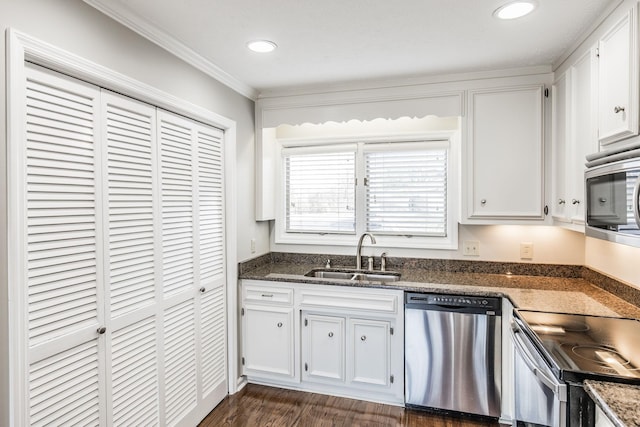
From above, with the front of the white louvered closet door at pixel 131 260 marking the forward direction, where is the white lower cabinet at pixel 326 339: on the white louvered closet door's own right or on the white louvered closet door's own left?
on the white louvered closet door's own left

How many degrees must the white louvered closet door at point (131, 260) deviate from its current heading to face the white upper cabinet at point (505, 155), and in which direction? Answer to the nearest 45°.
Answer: approximately 45° to its left

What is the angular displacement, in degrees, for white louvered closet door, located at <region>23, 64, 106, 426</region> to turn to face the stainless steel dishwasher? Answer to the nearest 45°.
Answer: approximately 45° to its left

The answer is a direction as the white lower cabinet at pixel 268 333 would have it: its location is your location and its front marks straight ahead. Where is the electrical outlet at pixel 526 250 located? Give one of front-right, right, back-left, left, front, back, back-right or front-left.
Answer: back-left

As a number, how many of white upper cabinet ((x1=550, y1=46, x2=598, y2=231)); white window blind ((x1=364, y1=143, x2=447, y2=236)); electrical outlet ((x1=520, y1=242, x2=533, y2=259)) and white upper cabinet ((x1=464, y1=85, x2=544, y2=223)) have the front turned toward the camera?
3

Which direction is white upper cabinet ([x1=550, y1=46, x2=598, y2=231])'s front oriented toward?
to the viewer's left

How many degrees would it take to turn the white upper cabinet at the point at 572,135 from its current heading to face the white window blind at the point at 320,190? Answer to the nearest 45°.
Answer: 0° — it already faces it

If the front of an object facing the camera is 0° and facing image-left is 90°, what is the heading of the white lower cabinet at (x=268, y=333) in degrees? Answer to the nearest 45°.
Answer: approximately 45°
